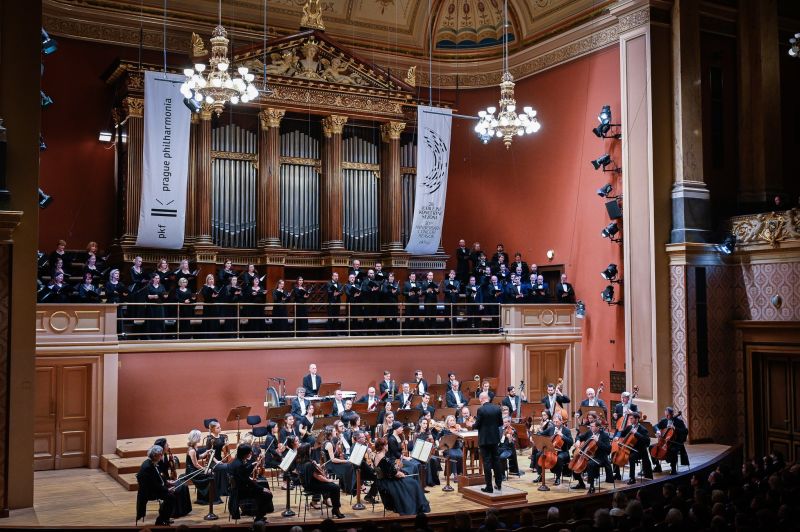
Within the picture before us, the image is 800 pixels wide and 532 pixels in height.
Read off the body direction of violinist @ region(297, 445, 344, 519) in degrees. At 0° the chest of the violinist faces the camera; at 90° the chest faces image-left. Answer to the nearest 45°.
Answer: approximately 270°

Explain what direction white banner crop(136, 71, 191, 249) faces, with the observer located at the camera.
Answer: facing the viewer

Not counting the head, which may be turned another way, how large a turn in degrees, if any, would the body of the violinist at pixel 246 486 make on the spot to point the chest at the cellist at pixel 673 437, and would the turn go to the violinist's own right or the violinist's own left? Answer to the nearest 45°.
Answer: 0° — they already face them

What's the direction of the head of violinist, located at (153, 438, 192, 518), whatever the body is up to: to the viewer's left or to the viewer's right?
to the viewer's right

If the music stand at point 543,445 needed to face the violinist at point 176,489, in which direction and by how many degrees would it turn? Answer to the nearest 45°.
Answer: approximately 180°

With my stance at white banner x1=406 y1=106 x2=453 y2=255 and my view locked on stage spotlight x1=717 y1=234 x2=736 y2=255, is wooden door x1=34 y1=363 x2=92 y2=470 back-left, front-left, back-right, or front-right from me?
back-right

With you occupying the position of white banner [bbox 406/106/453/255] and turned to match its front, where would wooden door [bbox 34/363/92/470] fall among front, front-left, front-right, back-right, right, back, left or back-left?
front-right

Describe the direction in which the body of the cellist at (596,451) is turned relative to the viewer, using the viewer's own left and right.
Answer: facing the viewer and to the left of the viewer

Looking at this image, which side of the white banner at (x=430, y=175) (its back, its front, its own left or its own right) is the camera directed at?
front

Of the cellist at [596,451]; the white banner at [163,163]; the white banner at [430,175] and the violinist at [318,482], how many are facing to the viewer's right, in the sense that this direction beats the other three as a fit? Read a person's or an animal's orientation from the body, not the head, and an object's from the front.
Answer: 1

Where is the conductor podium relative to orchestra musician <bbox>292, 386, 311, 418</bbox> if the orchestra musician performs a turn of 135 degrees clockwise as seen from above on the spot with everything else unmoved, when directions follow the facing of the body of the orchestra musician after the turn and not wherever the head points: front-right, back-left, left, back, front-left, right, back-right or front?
back-left

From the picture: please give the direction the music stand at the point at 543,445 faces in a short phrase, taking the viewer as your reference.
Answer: facing away from the viewer and to the right of the viewer
